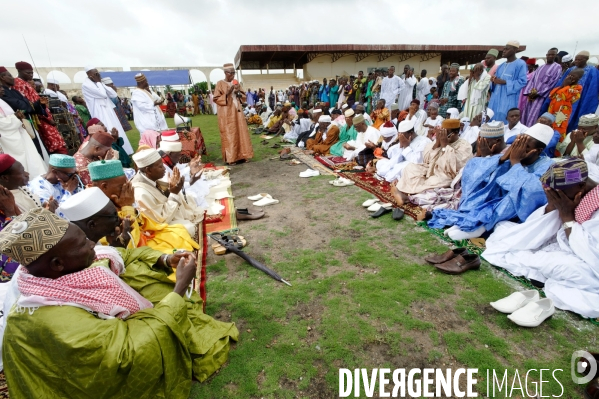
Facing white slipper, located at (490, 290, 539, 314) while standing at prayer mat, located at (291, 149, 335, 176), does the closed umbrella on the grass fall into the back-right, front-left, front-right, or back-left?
front-right

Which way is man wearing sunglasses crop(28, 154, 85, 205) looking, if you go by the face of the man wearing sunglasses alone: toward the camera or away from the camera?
toward the camera

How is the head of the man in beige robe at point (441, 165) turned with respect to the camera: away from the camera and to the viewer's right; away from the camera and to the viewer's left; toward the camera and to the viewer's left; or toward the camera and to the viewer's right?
toward the camera and to the viewer's left

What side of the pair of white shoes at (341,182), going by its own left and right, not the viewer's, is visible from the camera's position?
left

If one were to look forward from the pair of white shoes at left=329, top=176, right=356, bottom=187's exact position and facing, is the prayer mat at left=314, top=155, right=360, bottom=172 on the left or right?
on its right

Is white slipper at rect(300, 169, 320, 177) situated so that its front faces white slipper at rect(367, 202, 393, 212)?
no

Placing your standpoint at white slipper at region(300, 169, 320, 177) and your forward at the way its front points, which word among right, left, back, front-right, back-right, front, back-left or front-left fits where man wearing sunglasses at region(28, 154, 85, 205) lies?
front-left

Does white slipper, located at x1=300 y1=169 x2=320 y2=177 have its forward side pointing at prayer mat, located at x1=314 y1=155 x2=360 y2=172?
no

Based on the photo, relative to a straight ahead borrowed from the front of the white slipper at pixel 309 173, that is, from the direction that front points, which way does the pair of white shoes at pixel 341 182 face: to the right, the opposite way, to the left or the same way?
the same way
